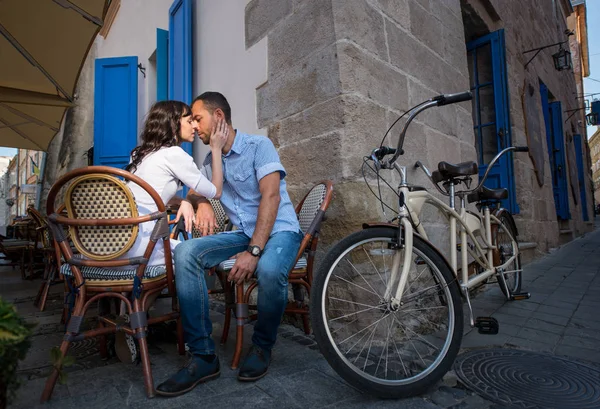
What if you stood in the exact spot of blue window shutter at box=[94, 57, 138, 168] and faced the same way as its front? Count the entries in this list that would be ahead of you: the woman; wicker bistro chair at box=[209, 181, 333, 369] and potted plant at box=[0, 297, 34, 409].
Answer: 3

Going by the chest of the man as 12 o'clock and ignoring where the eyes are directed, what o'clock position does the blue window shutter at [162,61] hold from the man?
The blue window shutter is roughly at 4 o'clock from the man.

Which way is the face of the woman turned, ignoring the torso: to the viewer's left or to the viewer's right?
to the viewer's right

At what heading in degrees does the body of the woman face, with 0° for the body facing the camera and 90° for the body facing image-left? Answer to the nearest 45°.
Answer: approximately 270°

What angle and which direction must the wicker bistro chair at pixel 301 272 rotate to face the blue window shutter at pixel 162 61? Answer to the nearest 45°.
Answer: approximately 90° to its right

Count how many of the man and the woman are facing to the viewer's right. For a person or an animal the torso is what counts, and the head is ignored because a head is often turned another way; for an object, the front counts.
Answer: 1

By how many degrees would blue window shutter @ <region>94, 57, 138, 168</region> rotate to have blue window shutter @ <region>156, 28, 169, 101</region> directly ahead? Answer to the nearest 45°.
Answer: approximately 45° to its left

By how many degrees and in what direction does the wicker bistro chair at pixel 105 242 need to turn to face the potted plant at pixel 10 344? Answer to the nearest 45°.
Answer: approximately 135° to its right

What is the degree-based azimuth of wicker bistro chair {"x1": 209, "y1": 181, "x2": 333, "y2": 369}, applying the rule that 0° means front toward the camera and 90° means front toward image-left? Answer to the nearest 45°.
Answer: approximately 45°

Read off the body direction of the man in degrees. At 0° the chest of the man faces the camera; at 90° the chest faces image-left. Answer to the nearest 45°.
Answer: approximately 45°

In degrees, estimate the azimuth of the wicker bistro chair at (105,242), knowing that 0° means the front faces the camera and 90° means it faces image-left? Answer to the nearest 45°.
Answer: approximately 225°
